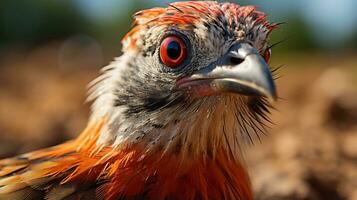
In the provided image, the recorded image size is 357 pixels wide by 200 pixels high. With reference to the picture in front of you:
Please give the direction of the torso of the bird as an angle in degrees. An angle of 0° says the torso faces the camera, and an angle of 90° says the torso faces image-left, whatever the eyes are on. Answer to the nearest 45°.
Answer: approximately 315°
